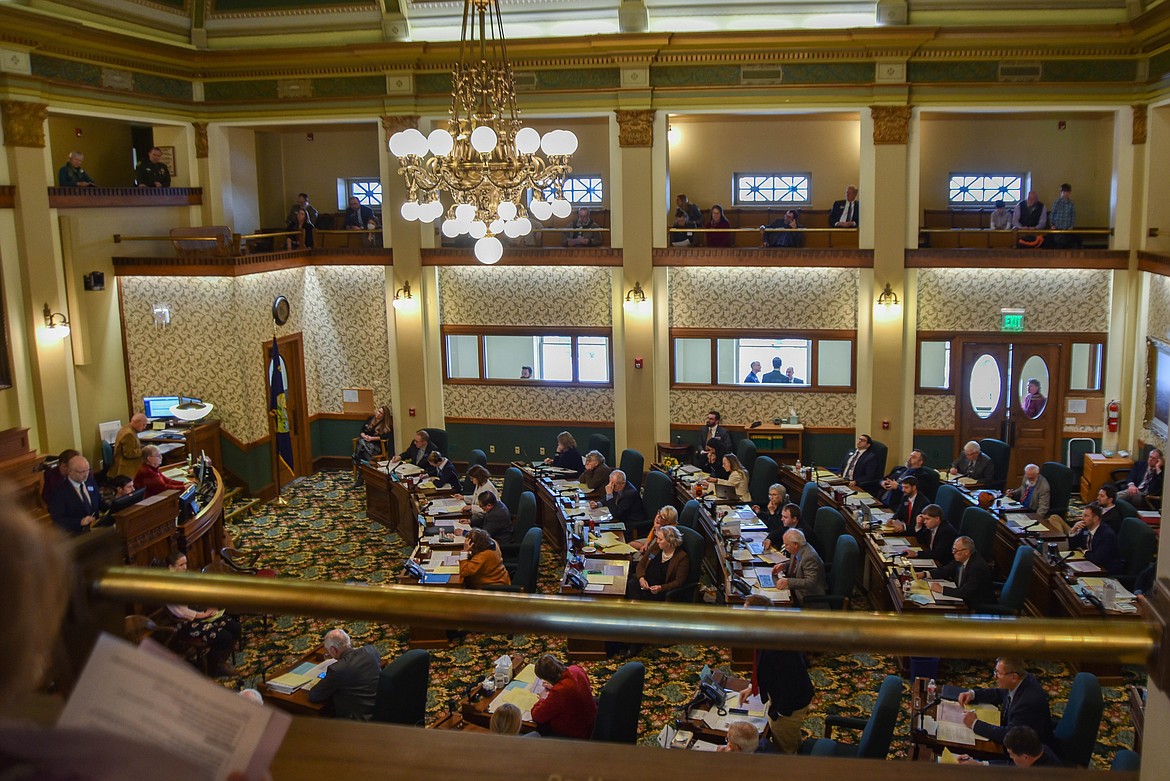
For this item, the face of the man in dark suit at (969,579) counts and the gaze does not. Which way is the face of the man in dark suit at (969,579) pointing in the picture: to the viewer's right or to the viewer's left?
to the viewer's left

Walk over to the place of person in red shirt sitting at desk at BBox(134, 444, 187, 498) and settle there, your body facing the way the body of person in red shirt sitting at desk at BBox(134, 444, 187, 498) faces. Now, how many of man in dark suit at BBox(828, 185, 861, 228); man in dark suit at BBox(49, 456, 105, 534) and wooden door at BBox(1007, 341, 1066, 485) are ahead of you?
2

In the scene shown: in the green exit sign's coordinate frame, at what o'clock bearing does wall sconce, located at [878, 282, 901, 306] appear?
The wall sconce is roughly at 2 o'clock from the green exit sign.

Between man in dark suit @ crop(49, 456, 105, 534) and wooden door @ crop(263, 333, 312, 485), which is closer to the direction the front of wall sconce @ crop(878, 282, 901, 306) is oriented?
the man in dark suit

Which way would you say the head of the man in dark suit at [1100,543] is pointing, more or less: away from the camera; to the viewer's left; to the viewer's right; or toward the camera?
to the viewer's left

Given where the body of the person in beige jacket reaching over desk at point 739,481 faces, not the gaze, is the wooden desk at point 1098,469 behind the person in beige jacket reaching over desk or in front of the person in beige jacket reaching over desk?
behind

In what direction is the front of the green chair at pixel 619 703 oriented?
to the viewer's left

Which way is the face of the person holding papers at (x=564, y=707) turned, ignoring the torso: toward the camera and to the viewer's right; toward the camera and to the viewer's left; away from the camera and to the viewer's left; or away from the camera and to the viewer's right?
away from the camera and to the viewer's left

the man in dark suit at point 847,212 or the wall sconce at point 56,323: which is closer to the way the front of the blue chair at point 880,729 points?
the wall sconce

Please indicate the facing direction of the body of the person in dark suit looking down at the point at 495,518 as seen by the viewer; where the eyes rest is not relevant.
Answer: to the viewer's left

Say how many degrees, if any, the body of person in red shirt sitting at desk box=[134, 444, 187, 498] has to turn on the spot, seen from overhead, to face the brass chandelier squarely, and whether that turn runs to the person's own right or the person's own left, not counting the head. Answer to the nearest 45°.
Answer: approximately 45° to the person's own right

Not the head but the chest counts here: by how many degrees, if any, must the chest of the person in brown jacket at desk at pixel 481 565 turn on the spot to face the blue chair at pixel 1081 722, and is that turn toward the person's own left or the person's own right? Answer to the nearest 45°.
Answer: approximately 135° to the person's own left

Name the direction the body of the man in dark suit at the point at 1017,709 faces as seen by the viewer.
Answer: to the viewer's left

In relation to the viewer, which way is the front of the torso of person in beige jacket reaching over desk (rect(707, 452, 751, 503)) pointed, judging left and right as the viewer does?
facing to the left of the viewer
